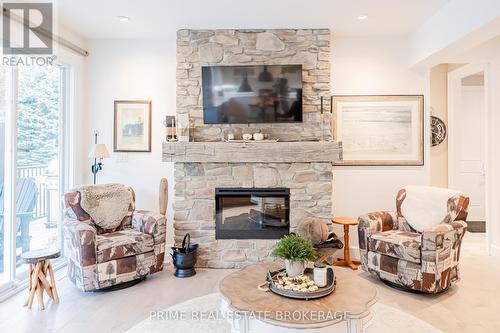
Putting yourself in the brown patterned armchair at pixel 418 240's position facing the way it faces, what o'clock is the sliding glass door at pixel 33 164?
The sliding glass door is roughly at 1 o'clock from the brown patterned armchair.

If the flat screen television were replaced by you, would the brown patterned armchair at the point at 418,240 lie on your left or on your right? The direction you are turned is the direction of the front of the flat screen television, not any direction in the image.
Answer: on your left

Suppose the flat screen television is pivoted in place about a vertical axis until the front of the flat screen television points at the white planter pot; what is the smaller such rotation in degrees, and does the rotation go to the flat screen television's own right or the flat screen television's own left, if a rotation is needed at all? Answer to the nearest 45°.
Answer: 0° — it already faces it

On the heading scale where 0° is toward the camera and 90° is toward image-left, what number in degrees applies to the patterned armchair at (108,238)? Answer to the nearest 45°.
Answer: approximately 315°

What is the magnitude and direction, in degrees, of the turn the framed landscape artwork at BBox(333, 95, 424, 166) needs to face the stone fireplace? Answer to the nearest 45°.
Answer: approximately 45° to its right

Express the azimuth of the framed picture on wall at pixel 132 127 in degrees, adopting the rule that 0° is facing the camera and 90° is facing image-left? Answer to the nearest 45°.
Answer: approximately 0°

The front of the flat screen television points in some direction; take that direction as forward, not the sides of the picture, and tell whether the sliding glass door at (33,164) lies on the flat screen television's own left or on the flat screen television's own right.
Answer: on the flat screen television's own right
